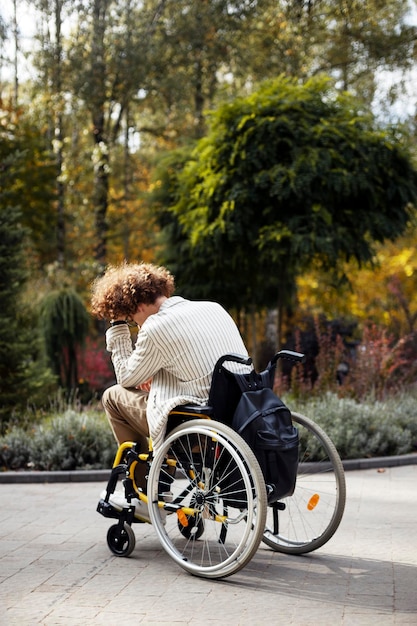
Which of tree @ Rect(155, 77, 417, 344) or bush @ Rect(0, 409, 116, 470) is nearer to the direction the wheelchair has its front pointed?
the bush

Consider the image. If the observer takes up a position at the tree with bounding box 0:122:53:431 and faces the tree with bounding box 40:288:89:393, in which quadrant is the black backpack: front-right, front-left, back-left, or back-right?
back-right

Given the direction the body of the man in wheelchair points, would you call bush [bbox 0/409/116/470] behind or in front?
in front

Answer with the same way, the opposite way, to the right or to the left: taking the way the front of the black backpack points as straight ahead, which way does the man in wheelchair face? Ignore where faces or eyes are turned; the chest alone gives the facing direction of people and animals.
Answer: the opposite way

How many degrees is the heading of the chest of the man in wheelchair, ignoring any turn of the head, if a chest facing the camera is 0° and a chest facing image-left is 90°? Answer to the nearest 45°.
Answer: approximately 135°

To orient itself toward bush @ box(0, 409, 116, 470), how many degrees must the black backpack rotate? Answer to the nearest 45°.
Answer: approximately 180°

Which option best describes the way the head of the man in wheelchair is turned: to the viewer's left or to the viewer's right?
to the viewer's left

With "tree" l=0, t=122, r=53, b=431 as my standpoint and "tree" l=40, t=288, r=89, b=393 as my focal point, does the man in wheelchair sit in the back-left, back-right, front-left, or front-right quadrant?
back-right

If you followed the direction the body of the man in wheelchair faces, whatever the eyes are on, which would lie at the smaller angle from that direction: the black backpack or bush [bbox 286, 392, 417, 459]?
the bush

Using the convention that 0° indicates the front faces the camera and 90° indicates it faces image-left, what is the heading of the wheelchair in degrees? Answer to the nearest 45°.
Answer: approximately 135°

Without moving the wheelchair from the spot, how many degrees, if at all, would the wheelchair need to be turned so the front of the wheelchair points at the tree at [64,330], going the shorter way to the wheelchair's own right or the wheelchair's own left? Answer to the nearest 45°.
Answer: approximately 45° to the wheelchair's own right

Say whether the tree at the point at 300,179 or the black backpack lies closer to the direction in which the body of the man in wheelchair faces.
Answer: the tree

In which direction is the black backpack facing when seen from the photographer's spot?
facing the viewer and to the right of the viewer

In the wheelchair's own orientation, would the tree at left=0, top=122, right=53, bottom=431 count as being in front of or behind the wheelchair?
in front

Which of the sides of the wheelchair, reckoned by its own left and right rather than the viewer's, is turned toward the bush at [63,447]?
front
